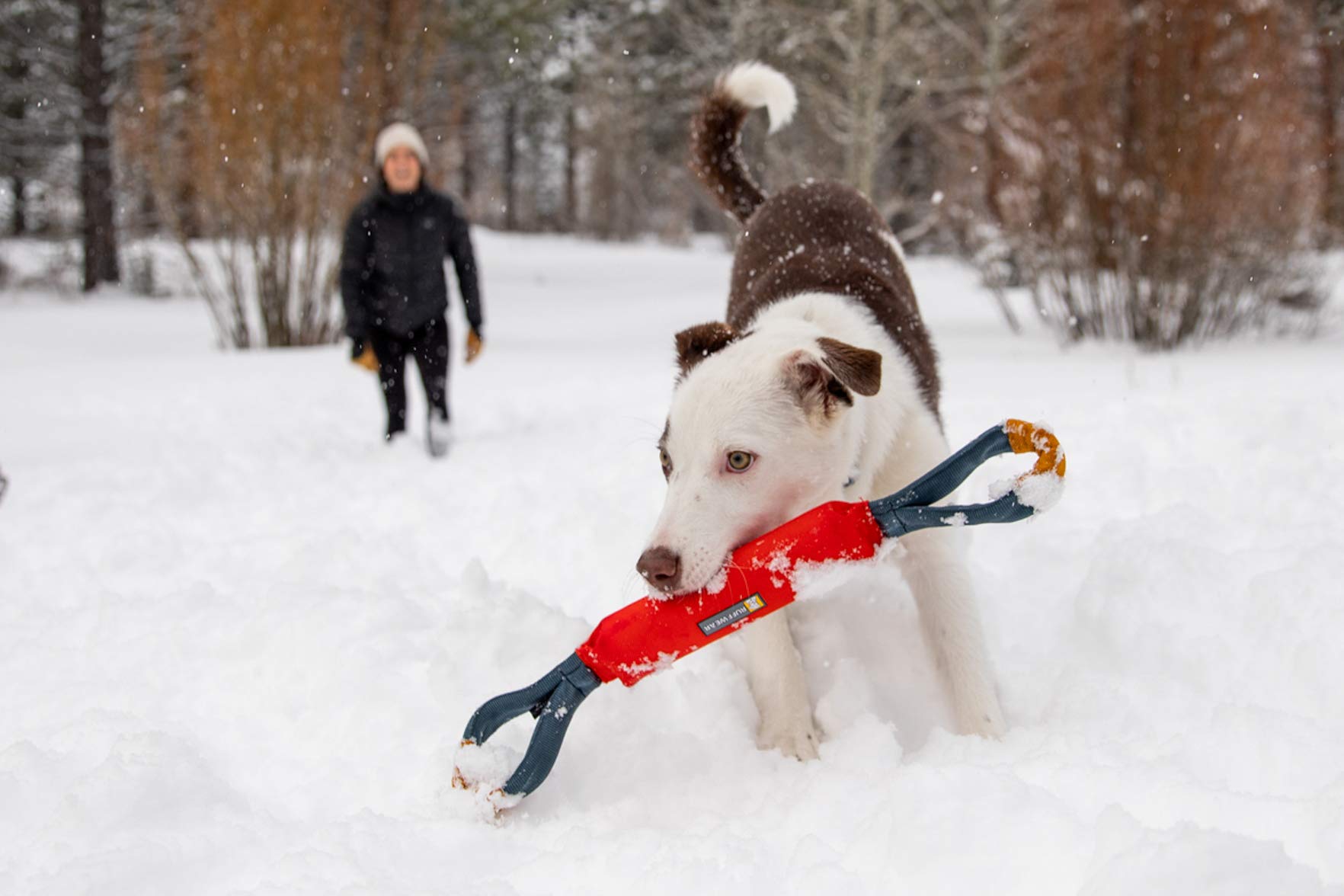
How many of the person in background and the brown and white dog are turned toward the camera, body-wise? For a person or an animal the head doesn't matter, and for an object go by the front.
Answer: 2

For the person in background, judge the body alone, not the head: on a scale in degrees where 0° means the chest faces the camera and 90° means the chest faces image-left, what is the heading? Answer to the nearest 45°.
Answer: approximately 0°

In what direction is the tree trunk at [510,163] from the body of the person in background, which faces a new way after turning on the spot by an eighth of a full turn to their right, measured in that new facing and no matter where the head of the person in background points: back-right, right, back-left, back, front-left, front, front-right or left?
back-right

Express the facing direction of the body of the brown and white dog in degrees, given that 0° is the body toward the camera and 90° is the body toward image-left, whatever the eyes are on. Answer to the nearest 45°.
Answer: approximately 0°

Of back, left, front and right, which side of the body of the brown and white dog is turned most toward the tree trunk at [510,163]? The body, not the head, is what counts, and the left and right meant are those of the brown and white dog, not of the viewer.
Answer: back
